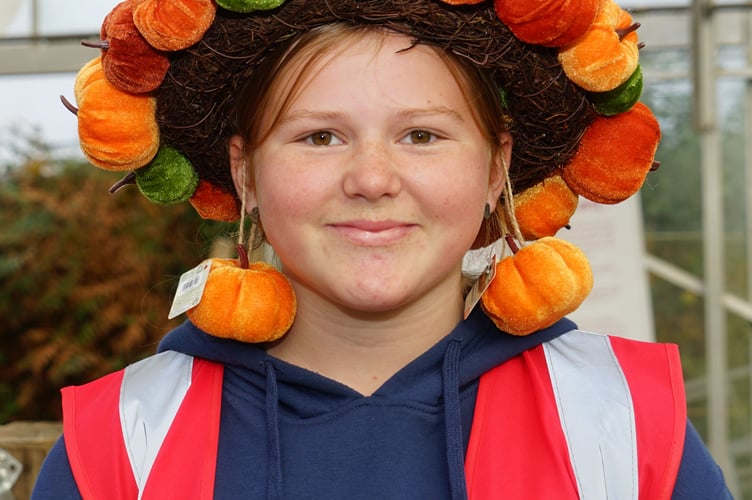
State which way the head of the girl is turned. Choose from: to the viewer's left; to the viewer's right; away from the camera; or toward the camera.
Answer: toward the camera

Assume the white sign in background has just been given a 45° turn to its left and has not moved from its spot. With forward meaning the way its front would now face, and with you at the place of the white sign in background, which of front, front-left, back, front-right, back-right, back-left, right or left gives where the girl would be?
front-right

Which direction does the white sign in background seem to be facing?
toward the camera

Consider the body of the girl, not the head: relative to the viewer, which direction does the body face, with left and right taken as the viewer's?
facing the viewer
